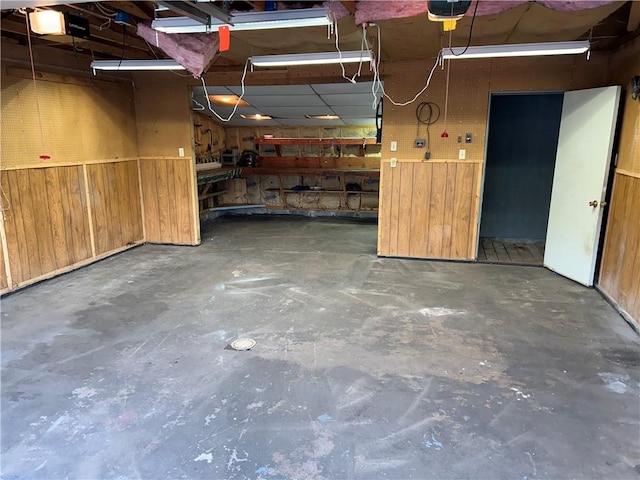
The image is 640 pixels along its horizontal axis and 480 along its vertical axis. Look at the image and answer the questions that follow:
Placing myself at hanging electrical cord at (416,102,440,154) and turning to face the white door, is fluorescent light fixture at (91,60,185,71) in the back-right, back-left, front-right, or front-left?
back-right

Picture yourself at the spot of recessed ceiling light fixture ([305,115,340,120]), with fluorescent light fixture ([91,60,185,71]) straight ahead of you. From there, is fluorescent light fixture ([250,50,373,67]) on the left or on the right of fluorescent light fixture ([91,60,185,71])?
left

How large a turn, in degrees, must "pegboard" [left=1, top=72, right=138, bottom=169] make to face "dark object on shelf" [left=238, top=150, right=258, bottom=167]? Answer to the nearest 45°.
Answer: approximately 90° to its left

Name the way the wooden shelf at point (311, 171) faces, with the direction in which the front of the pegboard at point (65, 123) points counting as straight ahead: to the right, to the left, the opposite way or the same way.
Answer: to the right

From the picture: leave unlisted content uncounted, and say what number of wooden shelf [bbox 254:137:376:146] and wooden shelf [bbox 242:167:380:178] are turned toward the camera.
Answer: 2

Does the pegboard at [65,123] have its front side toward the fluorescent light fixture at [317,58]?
yes

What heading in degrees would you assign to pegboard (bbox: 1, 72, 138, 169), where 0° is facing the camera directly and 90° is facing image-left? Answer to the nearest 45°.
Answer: approximately 315°

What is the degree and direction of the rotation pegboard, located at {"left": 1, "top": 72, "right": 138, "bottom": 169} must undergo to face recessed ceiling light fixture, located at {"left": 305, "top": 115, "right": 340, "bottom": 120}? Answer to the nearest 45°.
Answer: approximately 45° to its left

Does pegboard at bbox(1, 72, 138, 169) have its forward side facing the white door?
yes

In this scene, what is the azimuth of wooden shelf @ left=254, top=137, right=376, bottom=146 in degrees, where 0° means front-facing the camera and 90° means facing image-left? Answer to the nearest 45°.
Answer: approximately 0°
